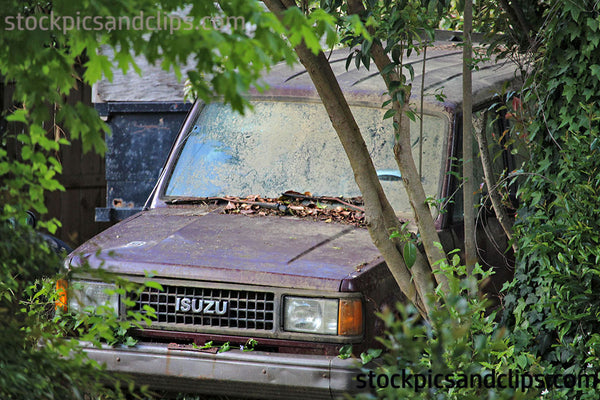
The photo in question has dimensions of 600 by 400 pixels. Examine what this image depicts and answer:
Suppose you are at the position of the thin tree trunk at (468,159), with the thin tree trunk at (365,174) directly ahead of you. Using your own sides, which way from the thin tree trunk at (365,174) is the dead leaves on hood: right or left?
right

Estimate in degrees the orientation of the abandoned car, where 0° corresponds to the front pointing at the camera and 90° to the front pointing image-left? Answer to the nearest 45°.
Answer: approximately 45°
